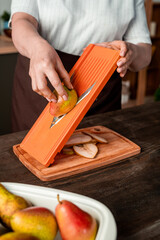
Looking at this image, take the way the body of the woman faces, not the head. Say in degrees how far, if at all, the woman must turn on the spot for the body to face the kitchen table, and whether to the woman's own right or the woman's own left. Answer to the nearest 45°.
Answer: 0° — they already face it

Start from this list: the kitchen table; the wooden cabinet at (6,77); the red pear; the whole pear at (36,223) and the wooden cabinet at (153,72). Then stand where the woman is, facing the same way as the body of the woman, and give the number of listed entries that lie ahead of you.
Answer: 3

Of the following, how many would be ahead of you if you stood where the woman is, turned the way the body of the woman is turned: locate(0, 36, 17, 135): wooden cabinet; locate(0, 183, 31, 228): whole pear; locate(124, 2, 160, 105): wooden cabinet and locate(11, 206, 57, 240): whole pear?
2

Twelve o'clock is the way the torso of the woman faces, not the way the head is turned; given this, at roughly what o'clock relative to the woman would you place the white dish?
The white dish is roughly at 12 o'clock from the woman.

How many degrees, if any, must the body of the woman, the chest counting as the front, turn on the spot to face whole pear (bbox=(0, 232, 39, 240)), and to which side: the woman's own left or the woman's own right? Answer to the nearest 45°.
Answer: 0° — they already face it

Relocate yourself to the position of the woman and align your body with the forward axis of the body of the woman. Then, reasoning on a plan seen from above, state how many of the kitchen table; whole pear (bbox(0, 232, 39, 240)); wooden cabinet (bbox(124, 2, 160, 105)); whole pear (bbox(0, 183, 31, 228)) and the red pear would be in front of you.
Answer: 4

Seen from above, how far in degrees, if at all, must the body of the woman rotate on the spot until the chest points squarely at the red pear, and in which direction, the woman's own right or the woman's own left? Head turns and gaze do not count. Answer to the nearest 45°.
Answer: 0° — they already face it

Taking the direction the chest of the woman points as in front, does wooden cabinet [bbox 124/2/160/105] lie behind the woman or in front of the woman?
behind

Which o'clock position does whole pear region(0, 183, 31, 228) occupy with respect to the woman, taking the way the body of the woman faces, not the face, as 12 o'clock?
The whole pear is roughly at 12 o'clock from the woman.

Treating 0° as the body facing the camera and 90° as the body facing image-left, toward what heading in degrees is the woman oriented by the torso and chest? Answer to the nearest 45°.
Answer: approximately 0°
